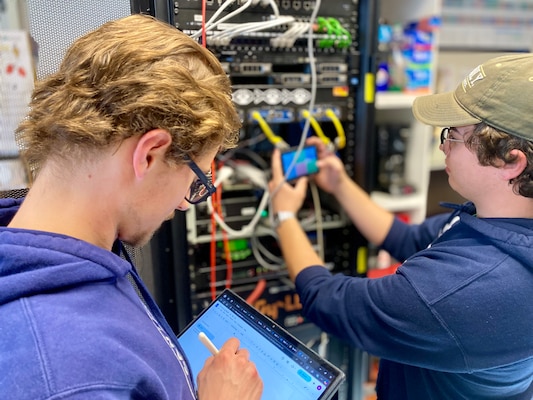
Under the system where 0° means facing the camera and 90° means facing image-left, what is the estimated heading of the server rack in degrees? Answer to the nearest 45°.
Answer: approximately 0°

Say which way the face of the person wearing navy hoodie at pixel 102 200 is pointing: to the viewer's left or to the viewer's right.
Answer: to the viewer's right

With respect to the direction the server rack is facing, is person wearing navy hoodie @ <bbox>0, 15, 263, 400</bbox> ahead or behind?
ahead
